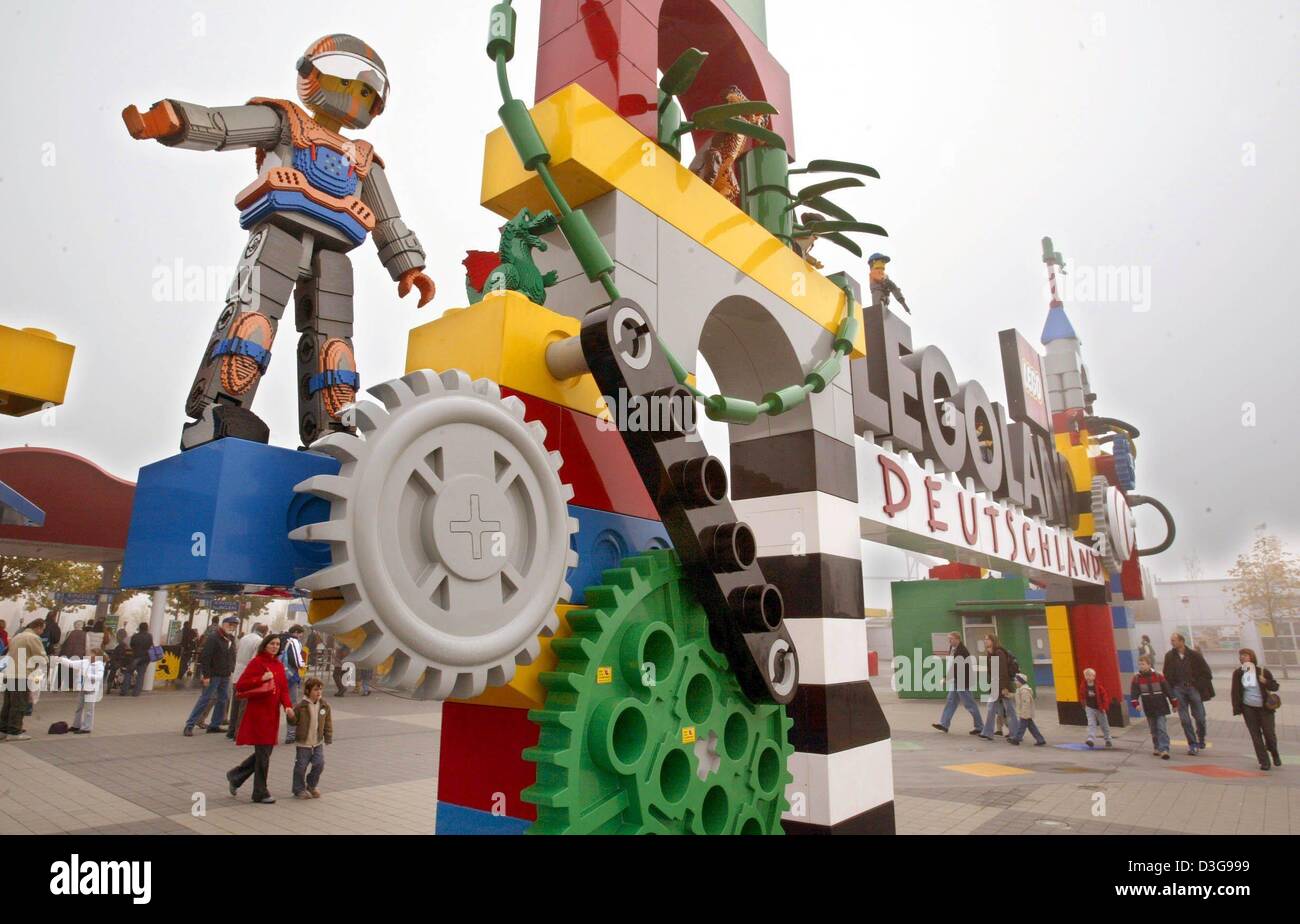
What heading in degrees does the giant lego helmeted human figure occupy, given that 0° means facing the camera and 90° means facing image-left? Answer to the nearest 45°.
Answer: approximately 315°

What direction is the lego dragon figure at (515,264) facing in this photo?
to the viewer's right

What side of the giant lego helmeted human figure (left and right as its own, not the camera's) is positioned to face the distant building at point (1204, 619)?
left

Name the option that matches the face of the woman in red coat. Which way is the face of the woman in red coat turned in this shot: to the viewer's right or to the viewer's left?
to the viewer's right

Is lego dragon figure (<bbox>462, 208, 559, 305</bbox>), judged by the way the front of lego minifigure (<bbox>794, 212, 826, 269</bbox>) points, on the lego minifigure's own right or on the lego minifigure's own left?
on the lego minifigure's own right

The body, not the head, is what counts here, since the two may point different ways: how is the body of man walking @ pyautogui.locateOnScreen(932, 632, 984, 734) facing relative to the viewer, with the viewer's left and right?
facing to the left of the viewer

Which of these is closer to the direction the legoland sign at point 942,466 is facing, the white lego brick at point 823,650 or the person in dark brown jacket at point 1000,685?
the white lego brick
